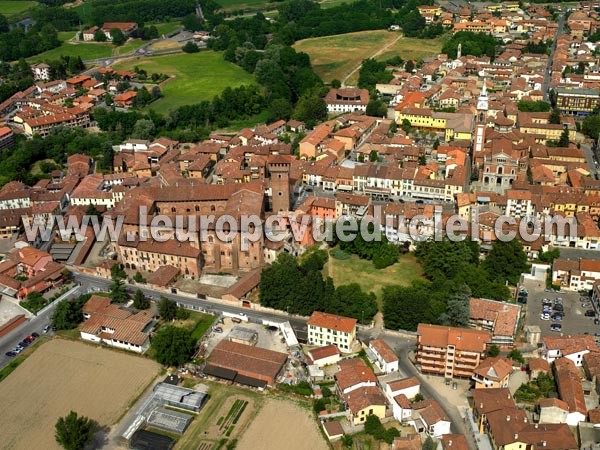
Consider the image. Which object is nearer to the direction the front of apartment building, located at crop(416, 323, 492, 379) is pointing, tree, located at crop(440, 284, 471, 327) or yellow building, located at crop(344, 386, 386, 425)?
the yellow building

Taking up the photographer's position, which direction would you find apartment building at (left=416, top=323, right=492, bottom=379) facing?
facing the viewer

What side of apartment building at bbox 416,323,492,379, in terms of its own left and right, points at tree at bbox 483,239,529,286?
back

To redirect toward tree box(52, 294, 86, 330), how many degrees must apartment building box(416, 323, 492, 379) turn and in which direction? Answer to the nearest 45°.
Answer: approximately 90° to its right

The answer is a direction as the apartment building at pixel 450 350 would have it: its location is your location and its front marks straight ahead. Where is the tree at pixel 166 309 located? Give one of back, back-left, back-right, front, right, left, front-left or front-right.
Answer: right

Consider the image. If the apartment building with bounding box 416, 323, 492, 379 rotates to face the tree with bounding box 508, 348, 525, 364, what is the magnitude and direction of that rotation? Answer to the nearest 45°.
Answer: approximately 135° to its left

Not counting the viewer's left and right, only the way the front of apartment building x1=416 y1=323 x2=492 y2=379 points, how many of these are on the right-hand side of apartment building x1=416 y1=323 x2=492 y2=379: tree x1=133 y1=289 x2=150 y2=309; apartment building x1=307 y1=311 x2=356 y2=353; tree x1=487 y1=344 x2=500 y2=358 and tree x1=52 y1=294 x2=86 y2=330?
3

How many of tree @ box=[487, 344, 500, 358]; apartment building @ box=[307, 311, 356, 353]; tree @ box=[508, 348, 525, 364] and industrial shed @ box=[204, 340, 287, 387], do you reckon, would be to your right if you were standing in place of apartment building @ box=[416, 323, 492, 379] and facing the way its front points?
2

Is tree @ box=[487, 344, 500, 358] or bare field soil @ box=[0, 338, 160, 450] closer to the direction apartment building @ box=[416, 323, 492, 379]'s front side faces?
the bare field soil

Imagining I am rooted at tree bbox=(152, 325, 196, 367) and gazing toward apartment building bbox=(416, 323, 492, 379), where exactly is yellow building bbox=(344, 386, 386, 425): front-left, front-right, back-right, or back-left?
front-right

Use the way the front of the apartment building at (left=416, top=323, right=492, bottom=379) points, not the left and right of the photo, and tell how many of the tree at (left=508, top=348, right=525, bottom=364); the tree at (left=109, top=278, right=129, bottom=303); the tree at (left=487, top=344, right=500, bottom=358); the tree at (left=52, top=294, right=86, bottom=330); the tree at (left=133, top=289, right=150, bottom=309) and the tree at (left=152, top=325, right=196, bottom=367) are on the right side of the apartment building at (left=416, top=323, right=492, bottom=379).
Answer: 4

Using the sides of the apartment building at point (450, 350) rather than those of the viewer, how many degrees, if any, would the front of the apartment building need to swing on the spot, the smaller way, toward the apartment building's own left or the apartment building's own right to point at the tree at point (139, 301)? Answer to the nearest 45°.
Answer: approximately 90° to the apartment building's own right

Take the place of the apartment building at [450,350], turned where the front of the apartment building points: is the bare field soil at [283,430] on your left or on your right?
on your right

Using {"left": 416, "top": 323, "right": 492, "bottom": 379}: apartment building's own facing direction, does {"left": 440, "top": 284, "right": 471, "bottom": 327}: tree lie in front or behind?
behind

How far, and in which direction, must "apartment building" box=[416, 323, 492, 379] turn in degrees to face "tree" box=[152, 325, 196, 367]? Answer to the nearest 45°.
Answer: approximately 90° to its right

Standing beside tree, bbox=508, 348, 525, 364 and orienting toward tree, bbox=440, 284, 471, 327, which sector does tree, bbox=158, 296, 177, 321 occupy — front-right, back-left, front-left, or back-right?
front-left
